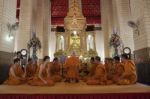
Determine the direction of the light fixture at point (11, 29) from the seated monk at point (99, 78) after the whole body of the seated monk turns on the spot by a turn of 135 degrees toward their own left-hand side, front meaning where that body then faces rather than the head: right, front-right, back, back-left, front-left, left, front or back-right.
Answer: back-right

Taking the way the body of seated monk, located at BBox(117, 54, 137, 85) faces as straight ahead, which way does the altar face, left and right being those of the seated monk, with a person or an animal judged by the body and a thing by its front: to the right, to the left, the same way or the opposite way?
to the left

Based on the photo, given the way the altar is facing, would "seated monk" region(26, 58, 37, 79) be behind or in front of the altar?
in front

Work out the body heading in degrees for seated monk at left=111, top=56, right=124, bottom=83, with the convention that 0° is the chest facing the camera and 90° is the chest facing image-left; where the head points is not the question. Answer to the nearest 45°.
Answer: approximately 90°

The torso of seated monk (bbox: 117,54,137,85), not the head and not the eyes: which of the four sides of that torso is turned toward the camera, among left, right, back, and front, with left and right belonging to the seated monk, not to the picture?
left

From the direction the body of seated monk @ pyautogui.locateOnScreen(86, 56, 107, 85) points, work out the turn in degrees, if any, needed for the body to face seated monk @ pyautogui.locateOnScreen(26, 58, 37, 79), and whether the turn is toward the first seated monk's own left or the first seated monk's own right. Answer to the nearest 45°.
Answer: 0° — they already face them

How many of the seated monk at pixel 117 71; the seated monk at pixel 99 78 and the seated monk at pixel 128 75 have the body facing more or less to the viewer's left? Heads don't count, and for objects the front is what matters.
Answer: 3

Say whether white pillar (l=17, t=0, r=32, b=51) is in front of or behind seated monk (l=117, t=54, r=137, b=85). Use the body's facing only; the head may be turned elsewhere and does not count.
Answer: in front

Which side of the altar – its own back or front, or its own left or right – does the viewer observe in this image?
front

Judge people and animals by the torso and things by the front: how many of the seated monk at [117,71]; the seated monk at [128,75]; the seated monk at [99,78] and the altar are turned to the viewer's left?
3

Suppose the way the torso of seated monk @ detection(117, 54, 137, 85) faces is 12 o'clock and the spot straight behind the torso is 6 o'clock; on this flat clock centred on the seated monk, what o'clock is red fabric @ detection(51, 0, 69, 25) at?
The red fabric is roughly at 2 o'clock from the seated monk.

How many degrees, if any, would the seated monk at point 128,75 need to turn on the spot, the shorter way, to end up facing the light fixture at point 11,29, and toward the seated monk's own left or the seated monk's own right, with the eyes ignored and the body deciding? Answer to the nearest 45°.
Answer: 0° — they already face it
